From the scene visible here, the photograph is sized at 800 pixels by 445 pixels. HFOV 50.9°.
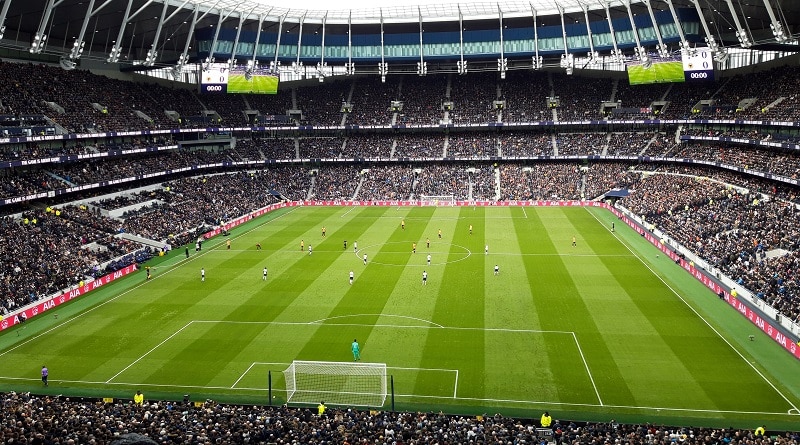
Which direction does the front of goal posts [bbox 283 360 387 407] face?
away from the camera
